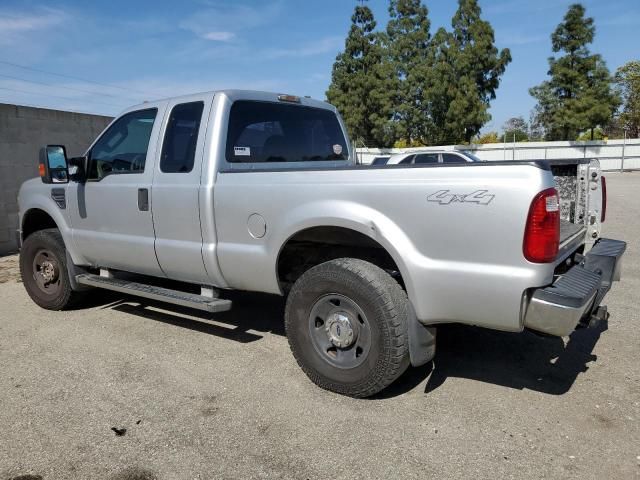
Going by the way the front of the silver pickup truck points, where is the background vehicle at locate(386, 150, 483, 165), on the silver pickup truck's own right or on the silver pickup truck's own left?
on the silver pickup truck's own right

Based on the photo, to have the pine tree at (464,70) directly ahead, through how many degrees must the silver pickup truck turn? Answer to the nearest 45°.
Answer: approximately 45° to its right

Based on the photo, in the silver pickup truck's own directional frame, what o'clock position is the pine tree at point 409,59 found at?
The pine tree is roughly at 2 o'clock from the silver pickup truck.

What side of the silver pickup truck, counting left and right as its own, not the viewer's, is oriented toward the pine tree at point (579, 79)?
right

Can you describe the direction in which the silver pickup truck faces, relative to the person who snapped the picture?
facing away from the viewer and to the left of the viewer
